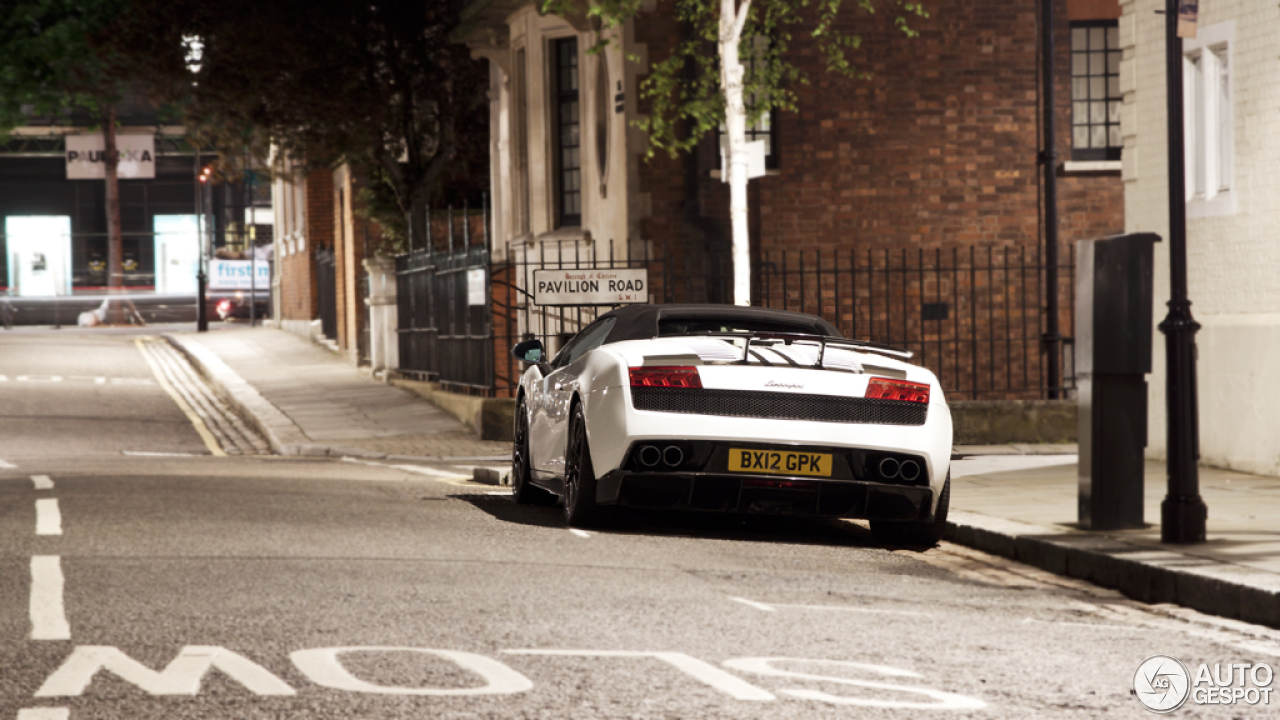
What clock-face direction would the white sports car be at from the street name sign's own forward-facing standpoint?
The white sports car is roughly at 12 o'clock from the street name sign.

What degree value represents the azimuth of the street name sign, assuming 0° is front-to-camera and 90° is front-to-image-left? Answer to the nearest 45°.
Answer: approximately 0°

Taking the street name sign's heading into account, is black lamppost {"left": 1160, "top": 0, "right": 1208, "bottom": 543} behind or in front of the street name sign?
in front

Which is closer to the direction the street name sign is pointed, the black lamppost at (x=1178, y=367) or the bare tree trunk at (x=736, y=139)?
the black lamppost

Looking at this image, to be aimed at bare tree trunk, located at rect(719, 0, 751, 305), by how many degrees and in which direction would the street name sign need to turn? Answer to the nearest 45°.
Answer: approximately 45° to its left

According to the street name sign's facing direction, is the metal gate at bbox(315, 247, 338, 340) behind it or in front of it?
behind

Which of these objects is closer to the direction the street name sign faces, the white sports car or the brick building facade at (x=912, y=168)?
the white sports car

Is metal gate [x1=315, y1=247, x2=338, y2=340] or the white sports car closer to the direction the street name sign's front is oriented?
the white sports car
